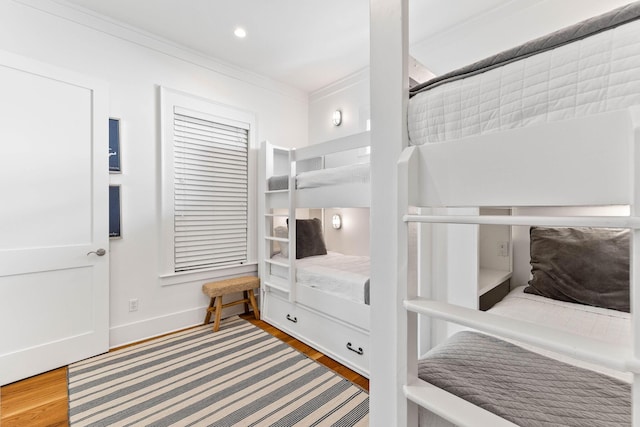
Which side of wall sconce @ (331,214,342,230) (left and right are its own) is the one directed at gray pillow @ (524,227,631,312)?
left

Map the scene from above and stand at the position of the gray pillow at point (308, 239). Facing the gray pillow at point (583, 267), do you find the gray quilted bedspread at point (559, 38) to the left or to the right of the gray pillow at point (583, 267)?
right

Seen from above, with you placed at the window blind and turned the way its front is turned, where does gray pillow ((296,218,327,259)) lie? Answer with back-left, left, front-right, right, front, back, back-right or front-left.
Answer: front-left

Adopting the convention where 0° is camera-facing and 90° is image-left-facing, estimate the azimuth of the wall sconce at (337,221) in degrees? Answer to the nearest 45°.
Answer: approximately 45°

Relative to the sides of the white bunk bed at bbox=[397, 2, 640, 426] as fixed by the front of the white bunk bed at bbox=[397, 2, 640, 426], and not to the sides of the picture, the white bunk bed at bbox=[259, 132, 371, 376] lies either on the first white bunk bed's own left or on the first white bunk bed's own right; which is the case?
on the first white bunk bed's own right

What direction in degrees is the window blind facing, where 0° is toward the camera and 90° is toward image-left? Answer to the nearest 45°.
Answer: approximately 315°

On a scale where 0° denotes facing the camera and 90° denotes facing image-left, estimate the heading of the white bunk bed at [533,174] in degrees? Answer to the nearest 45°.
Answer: approximately 45°

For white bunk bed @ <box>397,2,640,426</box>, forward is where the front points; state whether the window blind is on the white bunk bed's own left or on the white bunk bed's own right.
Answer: on the white bunk bed's own right

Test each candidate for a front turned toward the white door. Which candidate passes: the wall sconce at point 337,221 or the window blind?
the wall sconce

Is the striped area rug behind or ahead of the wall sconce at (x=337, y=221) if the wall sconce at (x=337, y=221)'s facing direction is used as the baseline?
ahead

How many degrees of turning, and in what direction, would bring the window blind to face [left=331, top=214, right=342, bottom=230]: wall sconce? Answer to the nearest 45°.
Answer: approximately 45° to its left

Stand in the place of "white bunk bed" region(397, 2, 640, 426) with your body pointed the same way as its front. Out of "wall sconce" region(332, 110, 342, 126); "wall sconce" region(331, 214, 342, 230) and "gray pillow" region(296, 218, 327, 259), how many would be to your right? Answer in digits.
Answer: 3

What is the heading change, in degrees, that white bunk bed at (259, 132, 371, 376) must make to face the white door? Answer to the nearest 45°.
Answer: approximately 45° to its right
